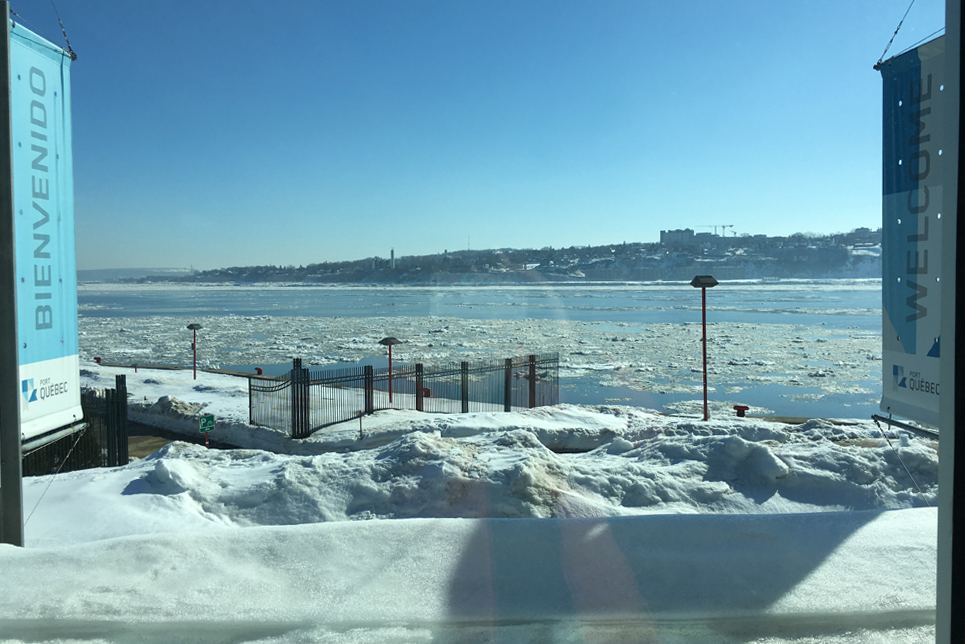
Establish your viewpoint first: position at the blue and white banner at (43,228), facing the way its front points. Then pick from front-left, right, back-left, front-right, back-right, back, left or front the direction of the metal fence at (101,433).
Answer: back-left

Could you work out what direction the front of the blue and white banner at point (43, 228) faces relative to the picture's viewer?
facing the viewer and to the right of the viewer

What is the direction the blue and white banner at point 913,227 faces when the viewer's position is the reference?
facing the viewer and to the left of the viewer

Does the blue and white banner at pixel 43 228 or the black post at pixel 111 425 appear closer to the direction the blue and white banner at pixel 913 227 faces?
the blue and white banner

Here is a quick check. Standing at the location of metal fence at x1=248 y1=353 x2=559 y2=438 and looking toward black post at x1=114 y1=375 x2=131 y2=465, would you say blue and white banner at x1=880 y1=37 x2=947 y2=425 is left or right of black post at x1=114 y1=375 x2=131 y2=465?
left

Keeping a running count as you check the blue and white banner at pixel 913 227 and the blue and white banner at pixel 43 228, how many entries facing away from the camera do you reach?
0

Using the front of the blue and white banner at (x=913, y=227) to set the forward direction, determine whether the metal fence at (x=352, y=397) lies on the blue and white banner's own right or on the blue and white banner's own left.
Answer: on the blue and white banner's own right
